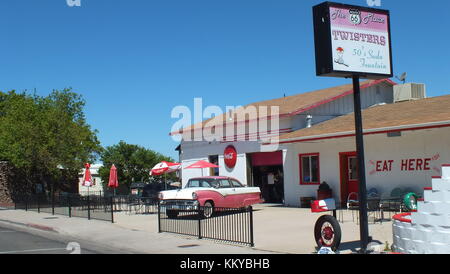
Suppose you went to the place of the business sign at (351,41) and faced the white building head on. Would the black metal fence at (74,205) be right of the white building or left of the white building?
left

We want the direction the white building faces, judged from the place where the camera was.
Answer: facing the viewer and to the left of the viewer

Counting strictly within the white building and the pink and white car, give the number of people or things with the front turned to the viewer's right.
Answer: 0

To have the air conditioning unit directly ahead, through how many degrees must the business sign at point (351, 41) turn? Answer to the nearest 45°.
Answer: approximately 135° to its left

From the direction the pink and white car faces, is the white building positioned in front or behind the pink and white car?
behind

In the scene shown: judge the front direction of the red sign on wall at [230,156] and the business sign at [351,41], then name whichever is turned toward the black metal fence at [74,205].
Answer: the red sign on wall

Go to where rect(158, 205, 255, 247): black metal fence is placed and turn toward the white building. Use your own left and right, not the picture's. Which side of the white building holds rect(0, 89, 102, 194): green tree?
left

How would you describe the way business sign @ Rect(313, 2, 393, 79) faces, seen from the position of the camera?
facing the viewer and to the right of the viewer

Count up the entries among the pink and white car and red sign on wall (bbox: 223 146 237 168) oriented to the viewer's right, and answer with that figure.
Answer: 0

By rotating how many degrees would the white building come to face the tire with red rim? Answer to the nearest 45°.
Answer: approximately 45° to its left

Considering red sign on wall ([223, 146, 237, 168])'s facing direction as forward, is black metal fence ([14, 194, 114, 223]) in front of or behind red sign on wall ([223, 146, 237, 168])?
in front
